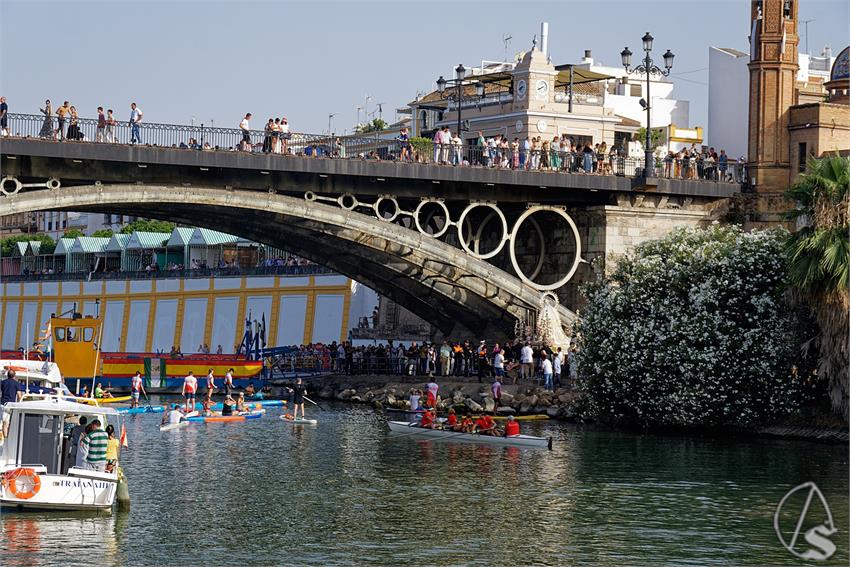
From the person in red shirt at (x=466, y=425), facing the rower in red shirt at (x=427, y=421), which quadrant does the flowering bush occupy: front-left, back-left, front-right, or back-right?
back-right

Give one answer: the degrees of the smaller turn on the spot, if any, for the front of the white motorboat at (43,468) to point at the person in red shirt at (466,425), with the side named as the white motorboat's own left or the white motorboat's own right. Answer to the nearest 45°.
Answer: approximately 45° to the white motorboat's own right

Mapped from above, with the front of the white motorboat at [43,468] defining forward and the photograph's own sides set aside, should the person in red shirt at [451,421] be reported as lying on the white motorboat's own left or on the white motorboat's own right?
on the white motorboat's own right
